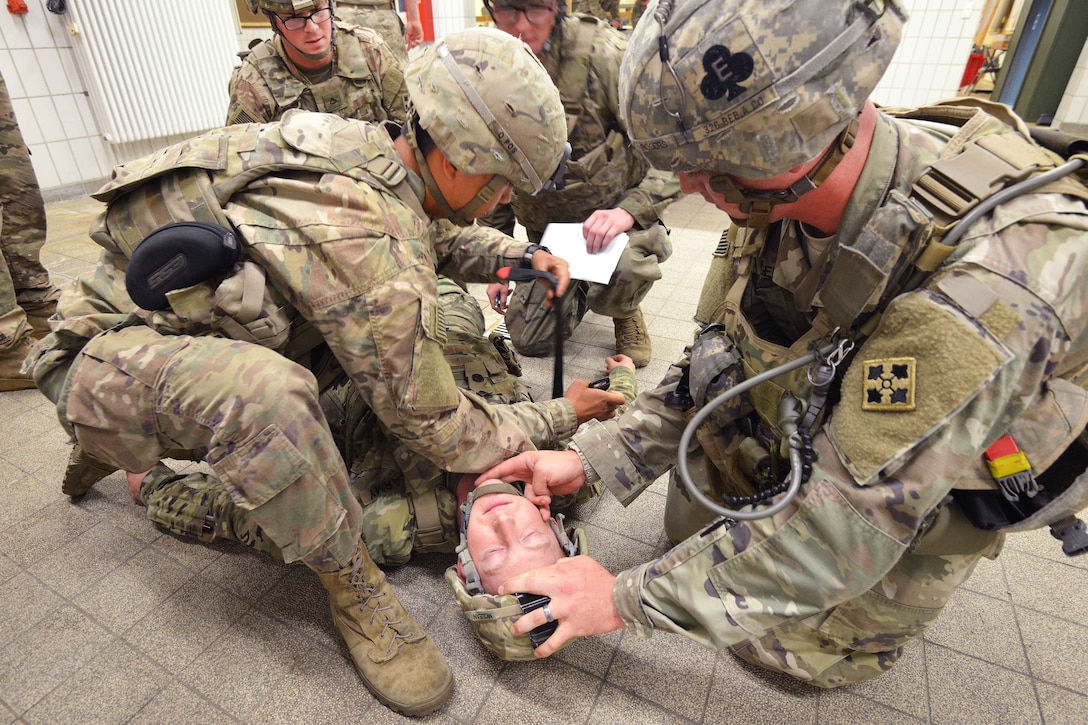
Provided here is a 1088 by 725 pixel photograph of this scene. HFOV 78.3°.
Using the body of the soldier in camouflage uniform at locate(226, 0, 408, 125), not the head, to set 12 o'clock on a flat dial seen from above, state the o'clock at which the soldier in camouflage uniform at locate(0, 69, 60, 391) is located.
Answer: the soldier in camouflage uniform at locate(0, 69, 60, 391) is roughly at 3 o'clock from the soldier in camouflage uniform at locate(226, 0, 408, 125).

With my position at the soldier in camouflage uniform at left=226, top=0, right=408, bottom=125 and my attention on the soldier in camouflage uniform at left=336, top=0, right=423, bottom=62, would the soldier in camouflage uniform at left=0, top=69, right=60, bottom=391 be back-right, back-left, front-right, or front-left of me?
back-left

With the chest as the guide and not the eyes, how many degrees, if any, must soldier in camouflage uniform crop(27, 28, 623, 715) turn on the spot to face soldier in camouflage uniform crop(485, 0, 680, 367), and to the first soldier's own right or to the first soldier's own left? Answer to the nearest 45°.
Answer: approximately 45° to the first soldier's own left

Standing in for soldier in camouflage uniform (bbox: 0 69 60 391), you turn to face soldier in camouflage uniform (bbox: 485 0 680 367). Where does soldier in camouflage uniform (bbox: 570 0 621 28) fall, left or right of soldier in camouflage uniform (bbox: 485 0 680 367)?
left

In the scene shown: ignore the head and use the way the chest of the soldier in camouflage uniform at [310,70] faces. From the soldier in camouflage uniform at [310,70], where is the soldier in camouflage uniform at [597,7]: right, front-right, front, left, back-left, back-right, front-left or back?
back-left

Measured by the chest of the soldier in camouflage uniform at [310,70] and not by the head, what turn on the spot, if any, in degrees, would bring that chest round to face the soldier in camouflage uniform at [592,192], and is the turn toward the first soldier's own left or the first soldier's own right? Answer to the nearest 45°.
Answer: approximately 45° to the first soldier's own left

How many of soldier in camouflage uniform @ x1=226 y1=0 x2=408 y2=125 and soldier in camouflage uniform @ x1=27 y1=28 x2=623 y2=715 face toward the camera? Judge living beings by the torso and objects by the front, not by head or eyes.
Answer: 1

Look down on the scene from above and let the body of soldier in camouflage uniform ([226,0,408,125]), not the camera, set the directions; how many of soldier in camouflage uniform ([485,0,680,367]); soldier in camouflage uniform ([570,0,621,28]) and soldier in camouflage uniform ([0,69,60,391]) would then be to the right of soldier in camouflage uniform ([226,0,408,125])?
1

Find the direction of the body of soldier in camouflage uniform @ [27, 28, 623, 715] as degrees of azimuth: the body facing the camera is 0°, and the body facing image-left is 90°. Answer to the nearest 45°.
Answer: approximately 270°

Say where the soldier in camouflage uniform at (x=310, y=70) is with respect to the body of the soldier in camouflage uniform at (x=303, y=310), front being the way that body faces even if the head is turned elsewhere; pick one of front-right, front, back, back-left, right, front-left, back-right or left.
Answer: left

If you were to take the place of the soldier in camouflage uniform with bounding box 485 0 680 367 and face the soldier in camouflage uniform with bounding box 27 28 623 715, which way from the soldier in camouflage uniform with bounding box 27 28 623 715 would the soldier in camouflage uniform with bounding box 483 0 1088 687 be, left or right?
left
